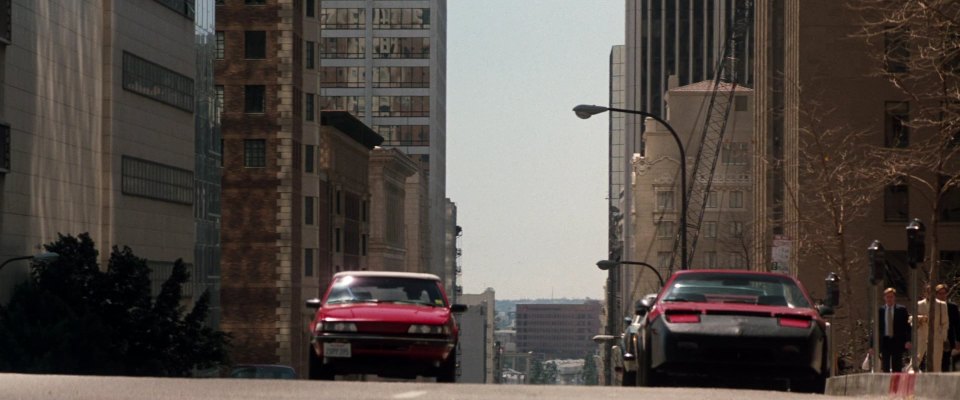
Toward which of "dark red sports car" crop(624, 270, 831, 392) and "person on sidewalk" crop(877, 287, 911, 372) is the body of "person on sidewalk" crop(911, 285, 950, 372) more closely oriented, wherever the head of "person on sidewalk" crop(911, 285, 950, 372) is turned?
the dark red sports car

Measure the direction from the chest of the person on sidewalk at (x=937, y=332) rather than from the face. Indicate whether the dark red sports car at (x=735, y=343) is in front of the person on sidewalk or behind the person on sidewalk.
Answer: in front

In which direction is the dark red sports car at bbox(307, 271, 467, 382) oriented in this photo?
toward the camera

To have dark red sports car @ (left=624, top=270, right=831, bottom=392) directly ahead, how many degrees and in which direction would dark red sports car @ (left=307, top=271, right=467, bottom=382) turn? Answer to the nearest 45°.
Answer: approximately 45° to its left

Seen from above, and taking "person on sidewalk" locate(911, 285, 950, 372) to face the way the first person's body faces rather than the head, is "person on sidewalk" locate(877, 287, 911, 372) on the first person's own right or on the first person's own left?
on the first person's own right

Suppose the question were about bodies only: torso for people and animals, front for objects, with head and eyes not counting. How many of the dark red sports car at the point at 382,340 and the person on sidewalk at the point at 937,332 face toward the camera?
2

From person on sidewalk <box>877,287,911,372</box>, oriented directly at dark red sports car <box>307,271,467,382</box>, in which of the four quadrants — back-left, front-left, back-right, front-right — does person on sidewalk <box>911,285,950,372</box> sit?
back-left

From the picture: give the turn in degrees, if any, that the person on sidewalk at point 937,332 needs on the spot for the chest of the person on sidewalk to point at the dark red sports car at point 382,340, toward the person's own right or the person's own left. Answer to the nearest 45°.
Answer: approximately 45° to the person's own right

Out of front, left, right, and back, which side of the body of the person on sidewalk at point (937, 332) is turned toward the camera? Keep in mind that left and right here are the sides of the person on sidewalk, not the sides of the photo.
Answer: front

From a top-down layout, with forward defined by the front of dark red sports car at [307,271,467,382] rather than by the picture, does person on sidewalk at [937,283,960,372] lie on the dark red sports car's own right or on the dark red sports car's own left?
on the dark red sports car's own left

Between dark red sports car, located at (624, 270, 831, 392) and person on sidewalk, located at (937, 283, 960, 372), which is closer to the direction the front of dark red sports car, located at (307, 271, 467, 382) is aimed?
the dark red sports car

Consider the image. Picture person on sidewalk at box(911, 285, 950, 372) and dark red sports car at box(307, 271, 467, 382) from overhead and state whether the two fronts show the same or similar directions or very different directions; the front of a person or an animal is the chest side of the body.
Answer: same or similar directions
